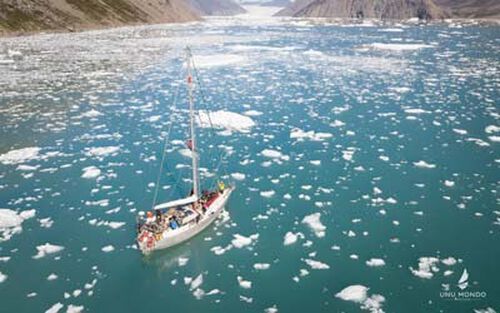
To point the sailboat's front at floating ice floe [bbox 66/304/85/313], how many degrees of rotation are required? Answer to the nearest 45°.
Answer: approximately 180°

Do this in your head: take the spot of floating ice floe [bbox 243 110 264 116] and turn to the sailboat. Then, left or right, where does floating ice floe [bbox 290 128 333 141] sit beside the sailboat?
left

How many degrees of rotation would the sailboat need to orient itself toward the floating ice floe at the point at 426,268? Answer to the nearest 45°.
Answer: approximately 90° to its right

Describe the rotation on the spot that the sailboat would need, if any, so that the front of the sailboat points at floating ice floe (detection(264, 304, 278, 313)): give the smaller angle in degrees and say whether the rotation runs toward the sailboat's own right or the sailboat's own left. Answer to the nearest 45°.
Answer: approximately 90° to the sailboat's own right

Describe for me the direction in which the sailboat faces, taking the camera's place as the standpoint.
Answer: facing away from the viewer and to the right of the viewer

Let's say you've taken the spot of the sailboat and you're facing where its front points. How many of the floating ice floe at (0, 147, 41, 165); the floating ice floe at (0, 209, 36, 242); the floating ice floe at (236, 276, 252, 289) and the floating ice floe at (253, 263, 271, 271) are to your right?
2

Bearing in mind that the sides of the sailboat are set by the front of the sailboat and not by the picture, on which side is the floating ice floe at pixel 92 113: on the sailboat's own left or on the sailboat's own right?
on the sailboat's own left

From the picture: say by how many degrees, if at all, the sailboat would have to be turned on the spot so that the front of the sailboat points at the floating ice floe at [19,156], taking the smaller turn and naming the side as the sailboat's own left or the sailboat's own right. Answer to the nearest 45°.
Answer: approximately 90° to the sailboat's own left

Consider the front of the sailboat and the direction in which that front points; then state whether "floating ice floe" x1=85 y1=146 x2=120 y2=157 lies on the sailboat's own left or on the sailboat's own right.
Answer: on the sailboat's own left

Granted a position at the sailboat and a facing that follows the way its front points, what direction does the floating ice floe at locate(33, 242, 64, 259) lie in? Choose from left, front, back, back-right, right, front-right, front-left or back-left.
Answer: back-left

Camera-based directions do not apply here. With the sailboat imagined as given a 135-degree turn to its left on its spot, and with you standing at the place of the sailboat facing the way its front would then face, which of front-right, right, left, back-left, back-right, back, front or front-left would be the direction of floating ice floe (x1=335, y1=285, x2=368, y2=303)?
back-left

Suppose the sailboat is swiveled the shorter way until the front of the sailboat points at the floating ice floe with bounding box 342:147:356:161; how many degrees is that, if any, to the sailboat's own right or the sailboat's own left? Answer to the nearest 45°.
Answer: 0° — it already faces it

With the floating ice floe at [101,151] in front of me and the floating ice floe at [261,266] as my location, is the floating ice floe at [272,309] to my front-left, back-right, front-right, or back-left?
back-left

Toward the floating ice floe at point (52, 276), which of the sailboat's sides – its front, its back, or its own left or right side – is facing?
back

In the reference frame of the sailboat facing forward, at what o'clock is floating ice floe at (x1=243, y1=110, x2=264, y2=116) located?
The floating ice floe is roughly at 11 o'clock from the sailboat.

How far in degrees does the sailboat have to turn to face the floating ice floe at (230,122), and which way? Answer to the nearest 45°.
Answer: approximately 45° to its left

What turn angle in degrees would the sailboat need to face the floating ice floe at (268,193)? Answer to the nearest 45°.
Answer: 0° — it already faces it
